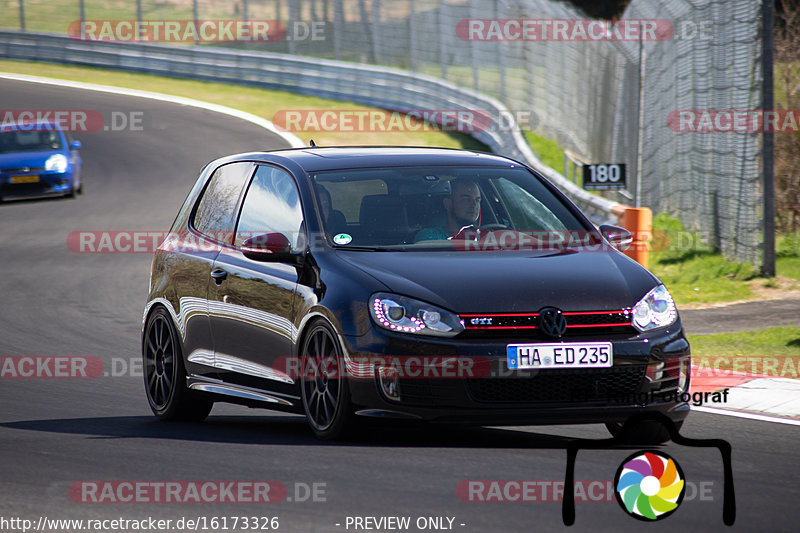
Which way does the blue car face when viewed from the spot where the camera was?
facing the viewer

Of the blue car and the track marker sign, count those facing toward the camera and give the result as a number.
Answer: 2

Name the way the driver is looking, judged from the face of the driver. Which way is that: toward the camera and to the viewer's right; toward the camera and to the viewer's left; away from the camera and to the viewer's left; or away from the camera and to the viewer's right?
toward the camera and to the viewer's right

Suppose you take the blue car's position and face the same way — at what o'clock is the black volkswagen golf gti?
The black volkswagen golf gti is roughly at 12 o'clock from the blue car.

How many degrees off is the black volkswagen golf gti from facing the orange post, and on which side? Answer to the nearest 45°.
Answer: approximately 135° to its left

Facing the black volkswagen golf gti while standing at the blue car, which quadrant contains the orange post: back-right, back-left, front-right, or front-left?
front-left

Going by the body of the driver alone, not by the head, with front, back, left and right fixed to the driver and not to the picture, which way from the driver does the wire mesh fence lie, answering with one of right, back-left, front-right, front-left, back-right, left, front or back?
back-left

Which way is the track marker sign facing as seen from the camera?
toward the camera

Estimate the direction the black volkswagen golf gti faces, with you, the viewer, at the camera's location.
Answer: facing the viewer and to the right of the viewer

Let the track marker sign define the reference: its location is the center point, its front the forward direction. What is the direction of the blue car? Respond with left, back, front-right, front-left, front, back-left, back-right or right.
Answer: back-right

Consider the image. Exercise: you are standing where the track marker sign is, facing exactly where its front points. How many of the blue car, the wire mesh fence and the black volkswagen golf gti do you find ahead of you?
1

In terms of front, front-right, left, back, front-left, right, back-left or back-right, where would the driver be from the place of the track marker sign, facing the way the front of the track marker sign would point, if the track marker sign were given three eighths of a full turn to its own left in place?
back-right

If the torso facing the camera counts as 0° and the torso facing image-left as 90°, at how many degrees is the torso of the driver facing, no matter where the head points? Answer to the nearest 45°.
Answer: approximately 315°

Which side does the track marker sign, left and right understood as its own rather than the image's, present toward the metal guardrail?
back
